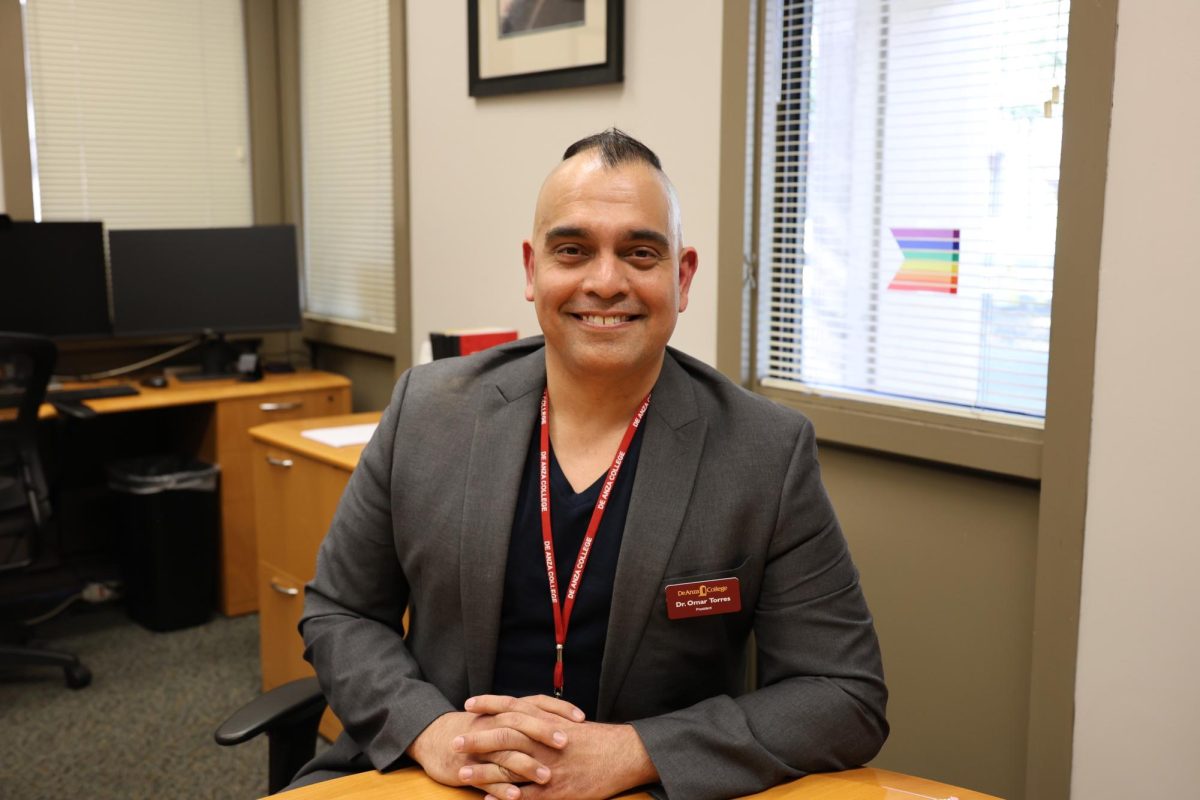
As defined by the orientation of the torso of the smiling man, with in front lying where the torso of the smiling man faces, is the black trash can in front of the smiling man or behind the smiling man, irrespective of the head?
behind

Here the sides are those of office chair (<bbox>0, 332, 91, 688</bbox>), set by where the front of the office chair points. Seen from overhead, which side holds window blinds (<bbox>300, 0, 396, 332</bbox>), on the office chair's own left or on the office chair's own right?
on the office chair's own right

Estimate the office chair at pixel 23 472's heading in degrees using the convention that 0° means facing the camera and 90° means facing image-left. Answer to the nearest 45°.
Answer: approximately 135°

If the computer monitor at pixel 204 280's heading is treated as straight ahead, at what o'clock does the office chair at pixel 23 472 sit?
The office chair is roughly at 1 o'clock from the computer monitor.

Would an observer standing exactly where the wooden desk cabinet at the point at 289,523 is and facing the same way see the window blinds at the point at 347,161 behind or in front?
behind

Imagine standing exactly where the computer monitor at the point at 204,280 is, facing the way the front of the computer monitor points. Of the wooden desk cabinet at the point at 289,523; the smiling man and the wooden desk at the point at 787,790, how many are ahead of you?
3

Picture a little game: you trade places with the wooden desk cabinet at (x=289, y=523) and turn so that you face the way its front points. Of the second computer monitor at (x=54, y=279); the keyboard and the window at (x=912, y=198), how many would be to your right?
2

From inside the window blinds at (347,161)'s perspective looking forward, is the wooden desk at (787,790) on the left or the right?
on its left

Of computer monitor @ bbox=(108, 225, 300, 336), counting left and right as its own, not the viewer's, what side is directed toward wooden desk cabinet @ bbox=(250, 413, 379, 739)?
front

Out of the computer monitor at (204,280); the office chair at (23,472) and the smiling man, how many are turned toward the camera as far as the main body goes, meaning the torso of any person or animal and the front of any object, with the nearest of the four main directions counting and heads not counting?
2

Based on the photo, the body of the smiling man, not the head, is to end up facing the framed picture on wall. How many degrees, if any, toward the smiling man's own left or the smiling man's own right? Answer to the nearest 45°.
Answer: approximately 180°
